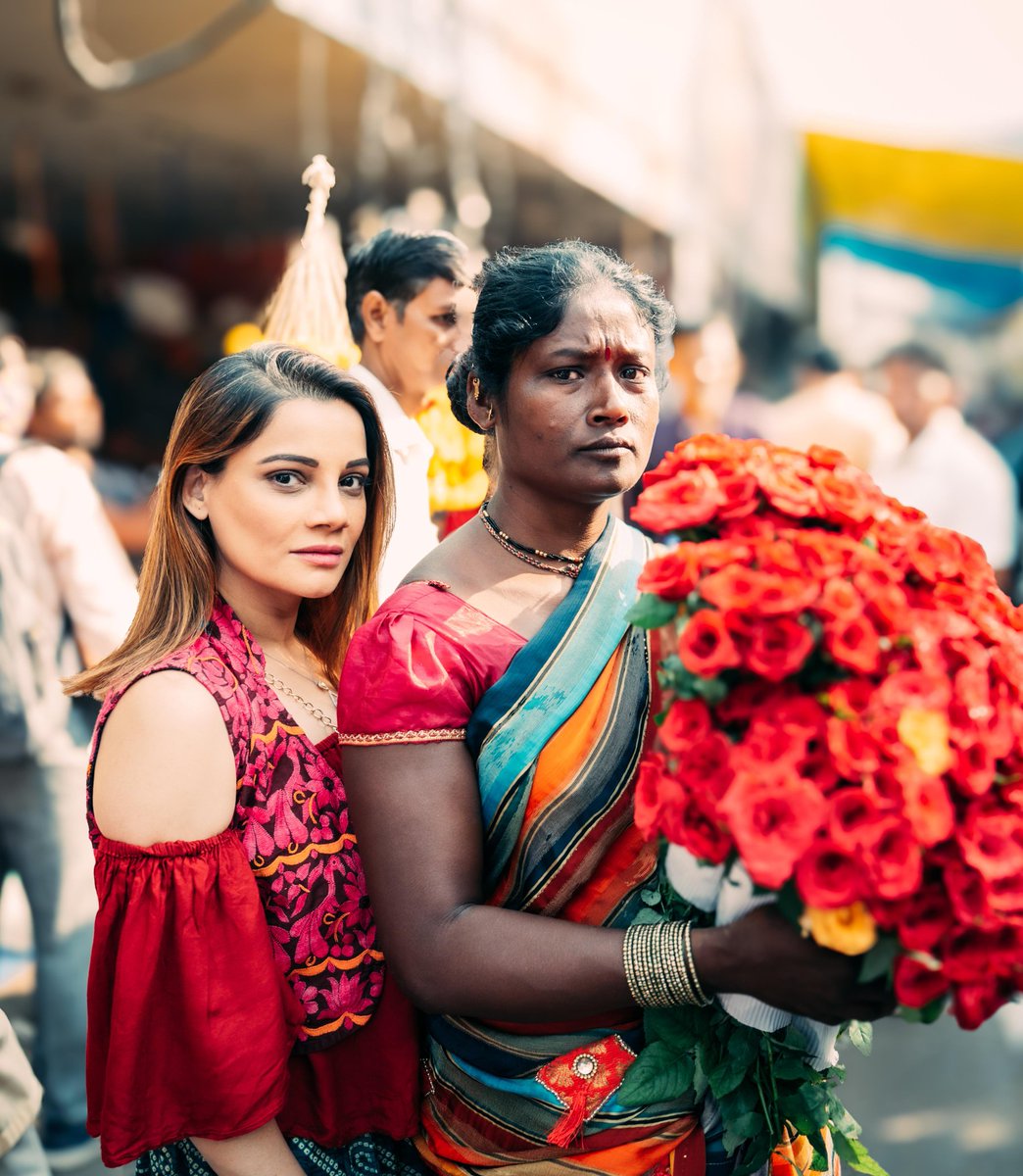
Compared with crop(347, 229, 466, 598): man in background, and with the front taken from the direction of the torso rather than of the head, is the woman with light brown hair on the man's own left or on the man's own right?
on the man's own right

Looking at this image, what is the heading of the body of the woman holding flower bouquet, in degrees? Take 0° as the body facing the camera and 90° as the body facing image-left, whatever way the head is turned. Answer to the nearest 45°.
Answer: approximately 315°

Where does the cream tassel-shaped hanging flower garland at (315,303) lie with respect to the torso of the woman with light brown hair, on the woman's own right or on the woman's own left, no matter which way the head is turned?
on the woman's own left

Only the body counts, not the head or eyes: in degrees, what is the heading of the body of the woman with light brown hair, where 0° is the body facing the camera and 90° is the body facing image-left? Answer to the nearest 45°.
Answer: approximately 315°

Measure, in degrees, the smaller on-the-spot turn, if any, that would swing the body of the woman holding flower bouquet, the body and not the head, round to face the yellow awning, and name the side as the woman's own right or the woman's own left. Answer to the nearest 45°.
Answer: approximately 135° to the woman's own left

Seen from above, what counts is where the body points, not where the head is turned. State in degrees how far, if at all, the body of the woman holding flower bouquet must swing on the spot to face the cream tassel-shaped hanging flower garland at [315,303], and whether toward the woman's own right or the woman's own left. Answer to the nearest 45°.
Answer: approximately 180°

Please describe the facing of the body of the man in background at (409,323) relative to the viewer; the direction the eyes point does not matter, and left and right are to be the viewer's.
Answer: facing to the right of the viewer
